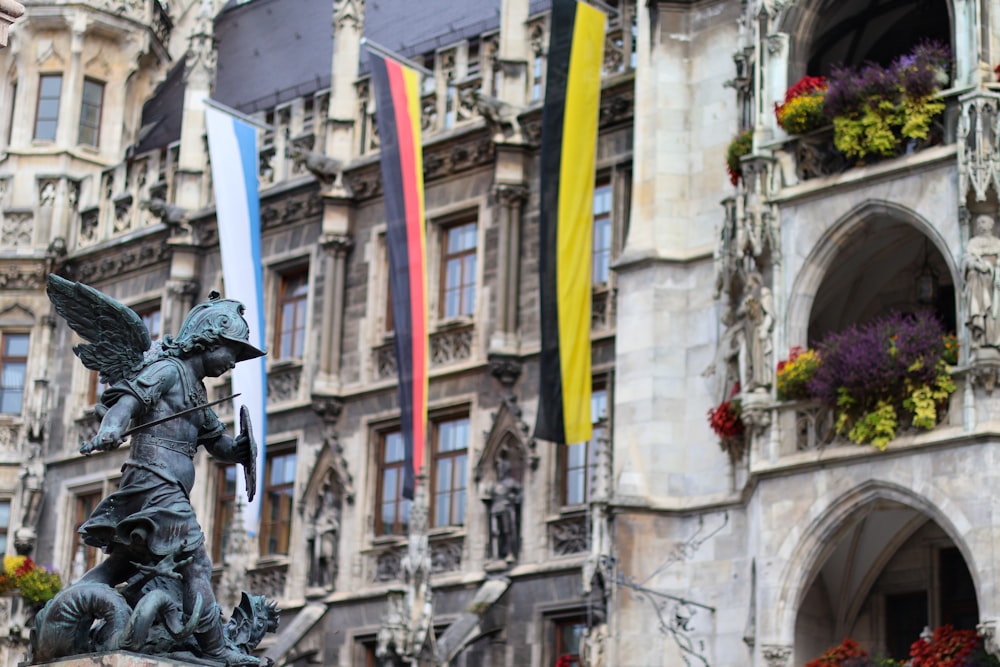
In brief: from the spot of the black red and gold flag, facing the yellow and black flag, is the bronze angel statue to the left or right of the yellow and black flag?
right

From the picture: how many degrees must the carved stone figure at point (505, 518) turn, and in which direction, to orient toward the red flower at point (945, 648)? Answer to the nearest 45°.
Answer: approximately 90° to its left

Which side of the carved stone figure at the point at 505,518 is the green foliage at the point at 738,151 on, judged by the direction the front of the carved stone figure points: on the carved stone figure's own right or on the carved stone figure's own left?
on the carved stone figure's own left

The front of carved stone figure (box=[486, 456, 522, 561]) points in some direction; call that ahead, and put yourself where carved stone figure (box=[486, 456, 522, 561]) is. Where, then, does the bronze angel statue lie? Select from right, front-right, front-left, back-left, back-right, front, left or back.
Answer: front-left

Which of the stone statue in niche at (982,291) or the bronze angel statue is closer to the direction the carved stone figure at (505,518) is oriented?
the bronze angel statue

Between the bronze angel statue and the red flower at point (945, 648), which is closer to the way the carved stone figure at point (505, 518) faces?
the bronze angel statue

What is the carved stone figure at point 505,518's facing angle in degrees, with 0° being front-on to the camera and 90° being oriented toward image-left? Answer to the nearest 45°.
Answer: approximately 45°

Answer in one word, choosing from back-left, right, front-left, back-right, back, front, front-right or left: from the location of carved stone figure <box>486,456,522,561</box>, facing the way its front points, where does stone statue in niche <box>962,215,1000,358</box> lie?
left
